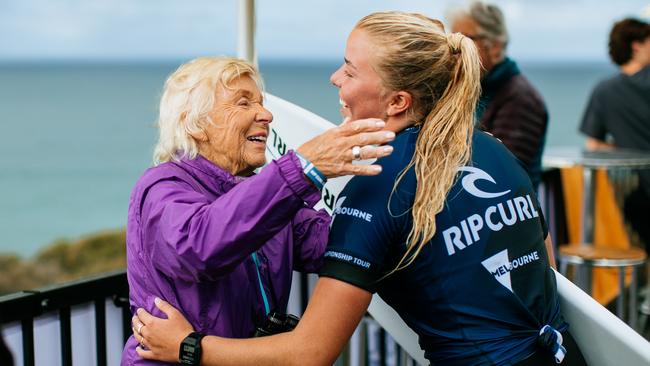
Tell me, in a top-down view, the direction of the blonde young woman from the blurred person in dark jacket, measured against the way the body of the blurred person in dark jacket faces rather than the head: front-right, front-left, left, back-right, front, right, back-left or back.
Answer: left

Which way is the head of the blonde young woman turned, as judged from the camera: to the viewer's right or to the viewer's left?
to the viewer's left

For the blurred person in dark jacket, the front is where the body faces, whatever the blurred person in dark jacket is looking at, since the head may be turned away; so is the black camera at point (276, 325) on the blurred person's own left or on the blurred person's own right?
on the blurred person's own left

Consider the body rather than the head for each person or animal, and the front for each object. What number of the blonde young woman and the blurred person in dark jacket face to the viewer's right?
0

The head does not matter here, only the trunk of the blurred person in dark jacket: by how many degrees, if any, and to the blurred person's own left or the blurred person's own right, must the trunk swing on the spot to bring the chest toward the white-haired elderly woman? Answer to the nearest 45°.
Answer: approximately 90° to the blurred person's own left

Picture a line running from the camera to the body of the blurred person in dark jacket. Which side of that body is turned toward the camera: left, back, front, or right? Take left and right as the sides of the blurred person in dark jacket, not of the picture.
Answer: left

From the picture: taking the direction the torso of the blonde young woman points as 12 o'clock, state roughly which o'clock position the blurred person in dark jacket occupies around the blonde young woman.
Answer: The blurred person in dark jacket is roughly at 2 o'clock from the blonde young woman.

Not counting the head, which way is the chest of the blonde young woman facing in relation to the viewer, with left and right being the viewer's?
facing away from the viewer and to the left of the viewer
